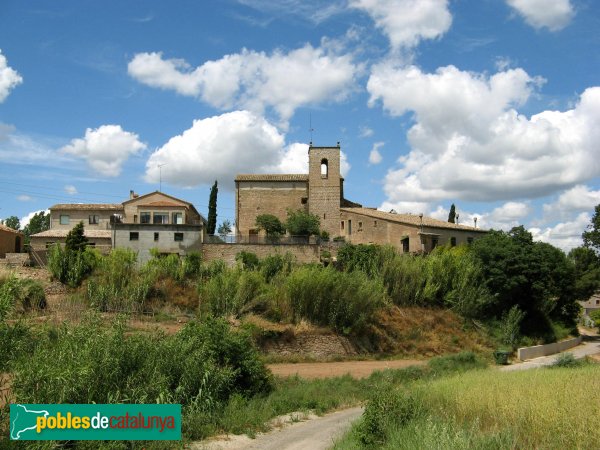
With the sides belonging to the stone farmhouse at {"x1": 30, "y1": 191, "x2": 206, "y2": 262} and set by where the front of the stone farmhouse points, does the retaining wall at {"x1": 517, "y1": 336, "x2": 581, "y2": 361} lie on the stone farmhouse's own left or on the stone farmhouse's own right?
on the stone farmhouse's own left

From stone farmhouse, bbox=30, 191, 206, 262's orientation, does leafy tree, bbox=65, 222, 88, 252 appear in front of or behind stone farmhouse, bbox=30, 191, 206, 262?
in front

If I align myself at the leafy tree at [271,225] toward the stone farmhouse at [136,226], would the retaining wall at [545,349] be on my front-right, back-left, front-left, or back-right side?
back-left

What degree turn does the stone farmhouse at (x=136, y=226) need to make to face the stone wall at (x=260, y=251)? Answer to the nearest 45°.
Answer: approximately 45° to its left

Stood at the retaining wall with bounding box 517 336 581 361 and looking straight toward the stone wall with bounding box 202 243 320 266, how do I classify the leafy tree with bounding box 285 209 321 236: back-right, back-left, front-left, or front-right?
front-right

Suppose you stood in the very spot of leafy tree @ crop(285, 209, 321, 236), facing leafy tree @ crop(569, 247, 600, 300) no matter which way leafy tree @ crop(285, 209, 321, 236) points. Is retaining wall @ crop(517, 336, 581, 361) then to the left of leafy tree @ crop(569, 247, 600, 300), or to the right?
right

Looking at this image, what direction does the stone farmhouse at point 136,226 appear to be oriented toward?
toward the camera

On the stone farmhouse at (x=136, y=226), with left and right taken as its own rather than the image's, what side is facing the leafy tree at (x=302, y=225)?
left

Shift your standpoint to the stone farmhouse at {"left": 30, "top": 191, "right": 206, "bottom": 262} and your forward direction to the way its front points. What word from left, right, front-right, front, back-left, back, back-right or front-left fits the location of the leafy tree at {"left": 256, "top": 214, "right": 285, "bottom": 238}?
left

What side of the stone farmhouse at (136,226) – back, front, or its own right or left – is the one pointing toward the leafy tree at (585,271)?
left

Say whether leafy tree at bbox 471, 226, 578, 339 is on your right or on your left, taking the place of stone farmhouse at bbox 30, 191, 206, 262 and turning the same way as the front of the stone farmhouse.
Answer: on your left
